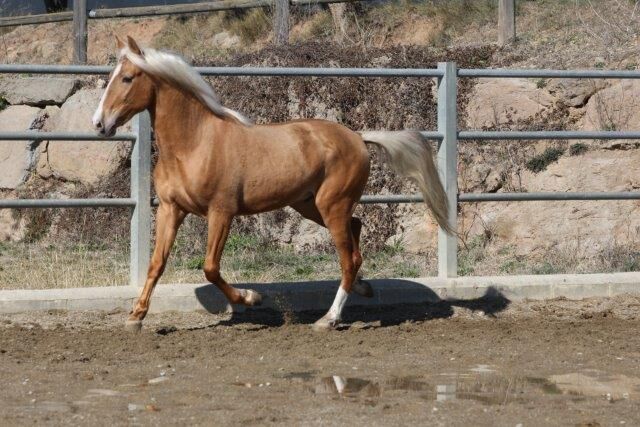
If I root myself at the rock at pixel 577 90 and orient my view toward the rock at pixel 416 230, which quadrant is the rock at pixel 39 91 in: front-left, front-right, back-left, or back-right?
front-right

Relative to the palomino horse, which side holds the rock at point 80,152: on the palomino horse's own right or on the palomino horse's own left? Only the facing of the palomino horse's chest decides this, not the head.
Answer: on the palomino horse's own right

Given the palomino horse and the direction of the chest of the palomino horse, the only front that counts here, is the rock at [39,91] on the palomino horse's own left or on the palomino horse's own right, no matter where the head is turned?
on the palomino horse's own right

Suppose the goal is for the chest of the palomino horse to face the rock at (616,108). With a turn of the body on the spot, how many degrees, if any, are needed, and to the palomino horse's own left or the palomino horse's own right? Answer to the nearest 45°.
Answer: approximately 135° to the palomino horse's own right

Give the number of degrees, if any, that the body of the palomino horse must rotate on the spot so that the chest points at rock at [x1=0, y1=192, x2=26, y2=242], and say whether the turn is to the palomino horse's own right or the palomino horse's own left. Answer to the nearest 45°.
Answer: approximately 45° to the palomino horse's own right

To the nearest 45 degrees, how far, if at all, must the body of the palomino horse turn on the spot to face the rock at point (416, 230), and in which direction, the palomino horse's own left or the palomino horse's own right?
approximately 135° to the palomino horse's own right

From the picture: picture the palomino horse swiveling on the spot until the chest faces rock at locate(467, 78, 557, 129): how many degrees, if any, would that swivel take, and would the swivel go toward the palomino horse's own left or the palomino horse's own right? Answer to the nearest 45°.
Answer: approximately 135° to the palomino horse's own right

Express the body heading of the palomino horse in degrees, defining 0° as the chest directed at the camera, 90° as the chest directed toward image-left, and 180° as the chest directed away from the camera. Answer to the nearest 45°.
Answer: approximately 90°
